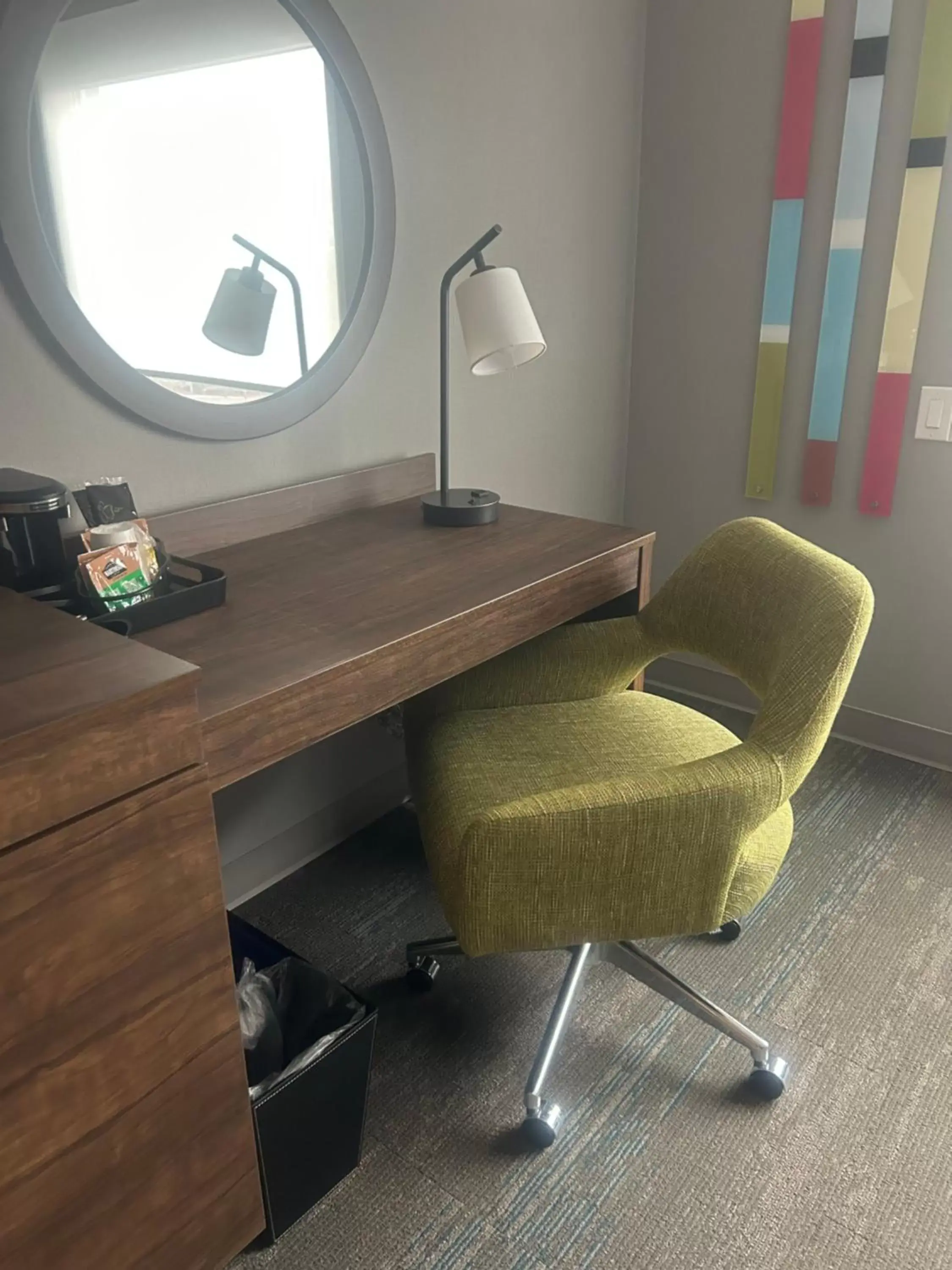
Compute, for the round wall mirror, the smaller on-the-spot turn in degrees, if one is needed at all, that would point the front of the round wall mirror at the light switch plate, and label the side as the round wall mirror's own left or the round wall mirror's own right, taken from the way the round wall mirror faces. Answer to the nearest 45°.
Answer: approximately 45° to the round wall mirror's own left

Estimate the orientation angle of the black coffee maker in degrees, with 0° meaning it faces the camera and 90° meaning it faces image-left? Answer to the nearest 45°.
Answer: approximately 315°

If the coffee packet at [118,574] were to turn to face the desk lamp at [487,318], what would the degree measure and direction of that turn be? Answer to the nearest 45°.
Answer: approximately 135° to its left

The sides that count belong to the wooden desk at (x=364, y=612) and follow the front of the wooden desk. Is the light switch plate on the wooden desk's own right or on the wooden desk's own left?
on the wooden desk's own left

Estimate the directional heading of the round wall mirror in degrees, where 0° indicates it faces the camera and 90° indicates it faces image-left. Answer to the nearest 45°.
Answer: approximately 315°

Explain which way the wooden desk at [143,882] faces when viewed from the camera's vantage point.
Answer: facing the viewer and to the right of the viewer

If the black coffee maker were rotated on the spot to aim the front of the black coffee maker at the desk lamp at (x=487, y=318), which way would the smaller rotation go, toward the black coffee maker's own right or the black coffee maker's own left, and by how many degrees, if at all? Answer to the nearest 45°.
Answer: approximately 45° to the black coffee maker's own left

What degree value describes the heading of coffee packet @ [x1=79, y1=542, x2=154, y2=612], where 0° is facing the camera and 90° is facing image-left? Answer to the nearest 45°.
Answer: approximately 0°

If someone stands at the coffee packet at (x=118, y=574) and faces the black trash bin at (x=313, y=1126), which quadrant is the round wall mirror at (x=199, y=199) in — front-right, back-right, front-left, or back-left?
back-left

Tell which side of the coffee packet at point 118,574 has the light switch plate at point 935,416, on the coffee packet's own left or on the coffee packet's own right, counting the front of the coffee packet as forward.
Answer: on the coffee packet's own left
